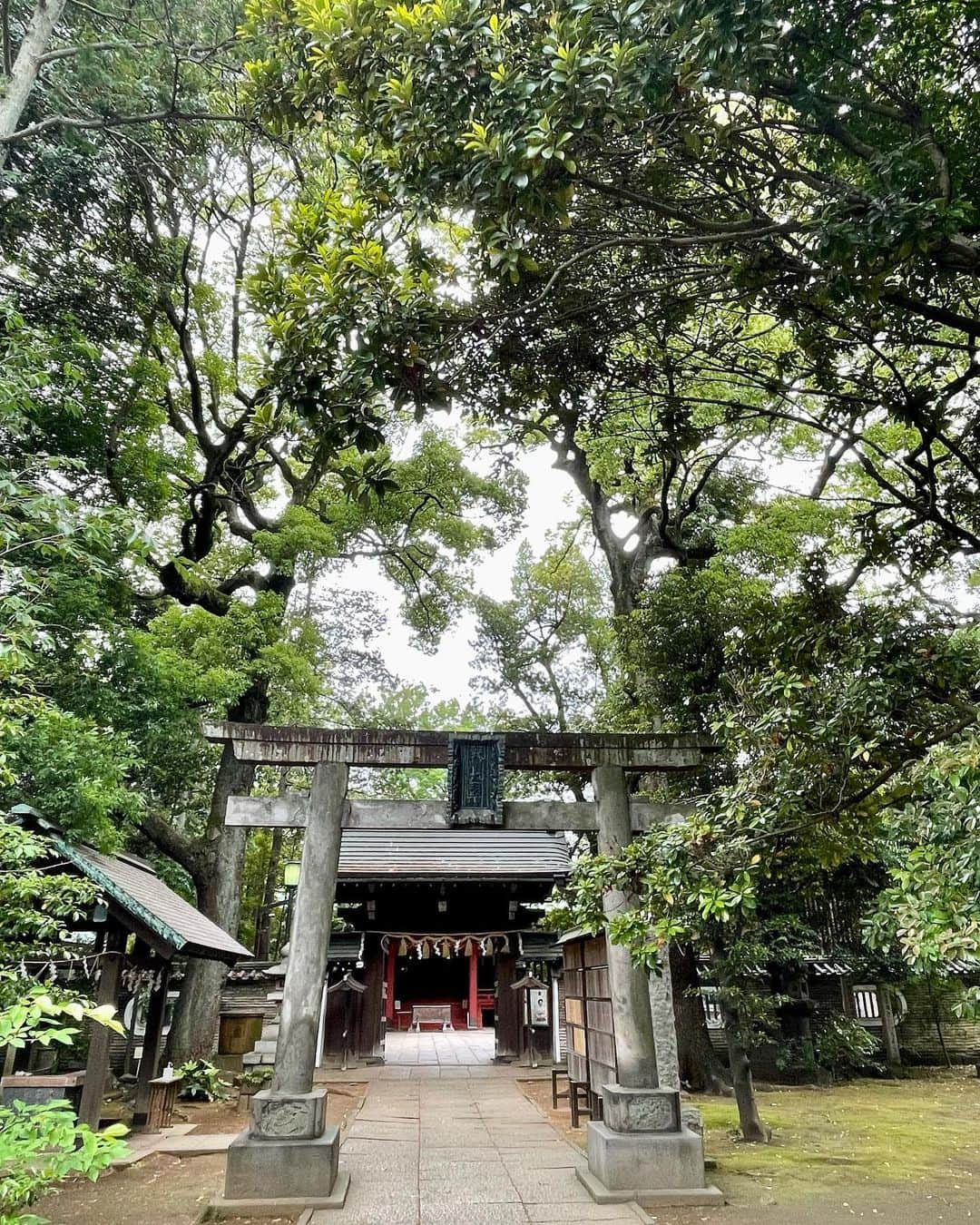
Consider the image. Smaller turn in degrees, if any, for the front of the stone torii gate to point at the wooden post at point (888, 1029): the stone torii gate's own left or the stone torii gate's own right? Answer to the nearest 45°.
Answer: approximately 135° to the stone torii gate's own left

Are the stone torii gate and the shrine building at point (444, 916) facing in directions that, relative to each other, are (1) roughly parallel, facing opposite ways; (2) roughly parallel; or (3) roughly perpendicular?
roughly parallel

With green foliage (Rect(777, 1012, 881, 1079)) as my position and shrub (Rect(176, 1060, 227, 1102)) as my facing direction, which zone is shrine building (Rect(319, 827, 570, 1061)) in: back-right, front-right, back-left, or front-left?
front-right

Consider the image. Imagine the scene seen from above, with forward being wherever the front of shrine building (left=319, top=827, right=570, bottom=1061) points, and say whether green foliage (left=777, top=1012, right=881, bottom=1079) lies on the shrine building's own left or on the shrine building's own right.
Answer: on the shrine building's own left

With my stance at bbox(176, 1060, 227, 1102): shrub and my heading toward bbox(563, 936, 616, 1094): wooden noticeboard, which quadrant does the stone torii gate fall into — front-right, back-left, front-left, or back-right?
front-right

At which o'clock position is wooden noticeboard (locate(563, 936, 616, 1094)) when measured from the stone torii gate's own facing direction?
The wooden noticeboard is roughly at 7 o'clock from the stone torii gate.

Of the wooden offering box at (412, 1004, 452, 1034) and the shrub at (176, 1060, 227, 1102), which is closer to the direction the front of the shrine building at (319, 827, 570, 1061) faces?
the shrub

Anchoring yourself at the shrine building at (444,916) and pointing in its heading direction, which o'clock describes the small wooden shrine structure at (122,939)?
The small wooden shrine structure is roughly at 1 o'clock from the shrine building.

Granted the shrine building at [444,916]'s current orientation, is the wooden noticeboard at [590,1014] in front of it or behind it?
in front

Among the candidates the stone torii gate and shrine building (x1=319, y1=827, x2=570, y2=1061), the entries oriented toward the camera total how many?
2

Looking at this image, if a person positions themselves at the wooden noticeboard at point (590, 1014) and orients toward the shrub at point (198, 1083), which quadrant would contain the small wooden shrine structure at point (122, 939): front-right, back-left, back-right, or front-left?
front-left

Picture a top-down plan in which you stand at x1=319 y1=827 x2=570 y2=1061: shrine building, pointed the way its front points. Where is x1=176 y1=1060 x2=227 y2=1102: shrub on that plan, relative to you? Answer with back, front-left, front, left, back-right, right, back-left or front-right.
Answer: front-right

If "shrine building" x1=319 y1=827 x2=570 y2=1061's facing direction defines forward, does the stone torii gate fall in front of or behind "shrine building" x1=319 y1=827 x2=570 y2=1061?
in front

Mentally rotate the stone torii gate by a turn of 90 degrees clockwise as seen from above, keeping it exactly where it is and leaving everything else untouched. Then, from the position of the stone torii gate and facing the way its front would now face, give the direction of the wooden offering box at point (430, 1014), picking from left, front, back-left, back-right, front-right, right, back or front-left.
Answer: right

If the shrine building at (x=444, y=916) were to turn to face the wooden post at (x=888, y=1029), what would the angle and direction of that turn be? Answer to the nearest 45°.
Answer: approximately 90° to its left

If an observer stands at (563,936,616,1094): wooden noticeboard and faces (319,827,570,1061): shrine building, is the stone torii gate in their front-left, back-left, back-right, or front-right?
back-left

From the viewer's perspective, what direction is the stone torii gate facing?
toward the camera

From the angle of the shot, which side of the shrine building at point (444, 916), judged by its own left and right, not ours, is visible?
front

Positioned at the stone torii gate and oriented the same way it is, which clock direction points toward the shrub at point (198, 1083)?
The shrub is roughly at 5 o'clock from the stone torii gate.
